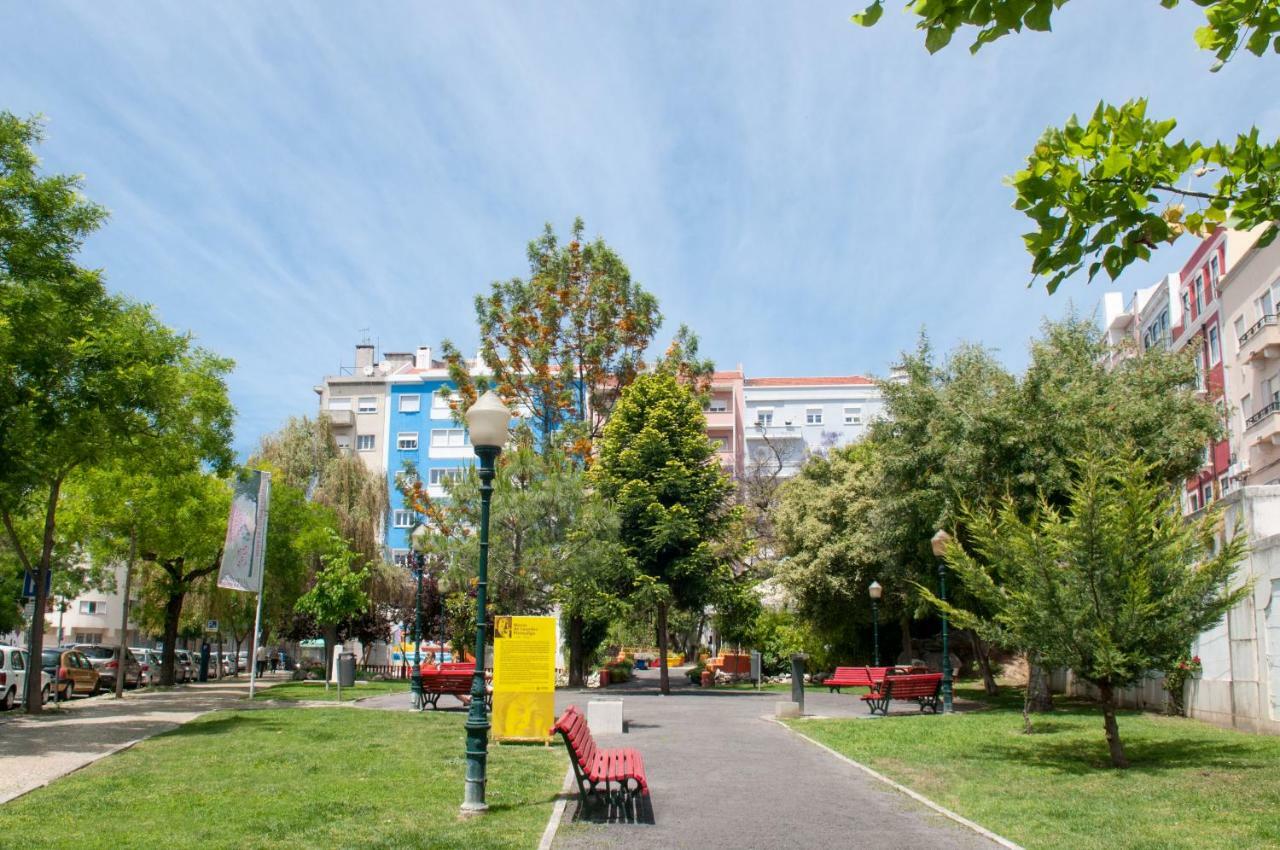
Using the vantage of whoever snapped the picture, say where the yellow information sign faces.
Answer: facing the viewer

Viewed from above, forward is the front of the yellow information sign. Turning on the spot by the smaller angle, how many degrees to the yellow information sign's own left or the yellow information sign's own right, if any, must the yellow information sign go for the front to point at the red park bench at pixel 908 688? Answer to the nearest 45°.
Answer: approximately 135° to the yellow information sign's own left

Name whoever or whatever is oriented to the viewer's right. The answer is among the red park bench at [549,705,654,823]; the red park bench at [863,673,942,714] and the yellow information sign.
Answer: the red park bench at [549,705,654,823]

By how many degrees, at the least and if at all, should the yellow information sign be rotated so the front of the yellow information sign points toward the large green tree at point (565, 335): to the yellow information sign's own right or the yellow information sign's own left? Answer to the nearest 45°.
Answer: approximately 180°

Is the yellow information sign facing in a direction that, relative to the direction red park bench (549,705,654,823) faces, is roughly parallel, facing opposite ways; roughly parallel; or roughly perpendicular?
roughly perpendicular

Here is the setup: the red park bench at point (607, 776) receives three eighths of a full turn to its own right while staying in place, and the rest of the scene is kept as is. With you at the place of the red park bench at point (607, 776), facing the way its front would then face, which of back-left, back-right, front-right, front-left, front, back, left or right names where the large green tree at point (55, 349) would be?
right

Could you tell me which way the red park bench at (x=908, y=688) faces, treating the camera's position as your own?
facing away from the viewer and to the left of the viewer

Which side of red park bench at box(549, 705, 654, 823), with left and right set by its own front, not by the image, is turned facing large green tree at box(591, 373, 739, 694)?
left

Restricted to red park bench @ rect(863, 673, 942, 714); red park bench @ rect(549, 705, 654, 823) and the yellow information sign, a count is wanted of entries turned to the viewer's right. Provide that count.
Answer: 1

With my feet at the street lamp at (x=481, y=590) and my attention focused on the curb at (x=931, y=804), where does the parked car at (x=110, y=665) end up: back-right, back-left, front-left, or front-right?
back-left

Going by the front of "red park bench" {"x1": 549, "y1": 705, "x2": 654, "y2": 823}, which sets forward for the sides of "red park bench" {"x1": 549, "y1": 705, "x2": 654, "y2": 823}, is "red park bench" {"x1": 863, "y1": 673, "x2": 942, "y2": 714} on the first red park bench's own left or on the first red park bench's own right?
on the first red park bench's own left

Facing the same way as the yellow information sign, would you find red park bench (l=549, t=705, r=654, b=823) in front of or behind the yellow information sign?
in front

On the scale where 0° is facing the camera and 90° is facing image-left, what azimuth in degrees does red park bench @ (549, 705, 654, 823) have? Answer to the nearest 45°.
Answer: approximately 270°

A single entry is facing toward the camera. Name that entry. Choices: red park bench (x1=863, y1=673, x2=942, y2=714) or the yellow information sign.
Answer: the yellow information sign
